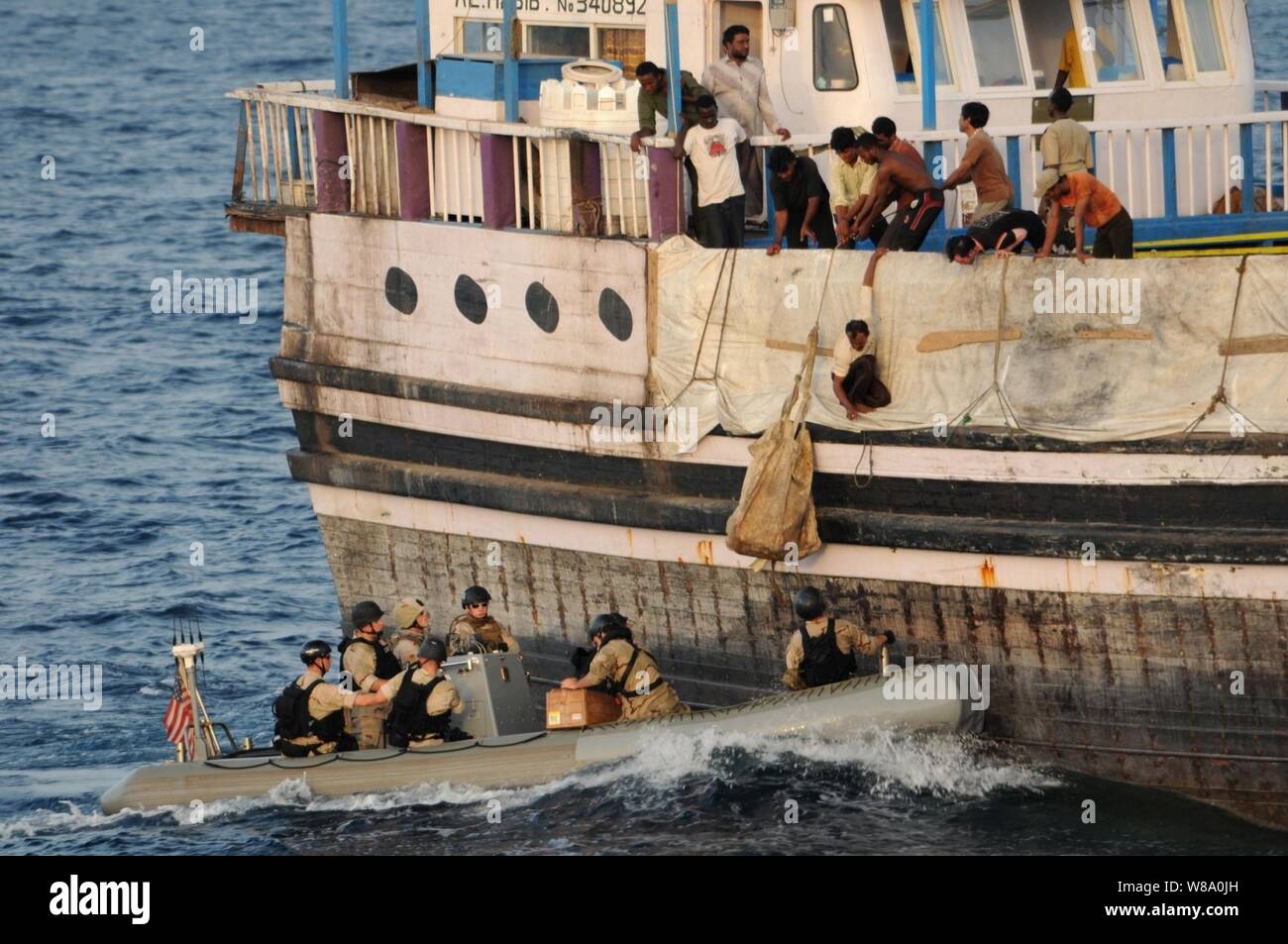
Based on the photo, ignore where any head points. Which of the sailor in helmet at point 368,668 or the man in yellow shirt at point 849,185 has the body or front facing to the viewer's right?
the sailor in helmet

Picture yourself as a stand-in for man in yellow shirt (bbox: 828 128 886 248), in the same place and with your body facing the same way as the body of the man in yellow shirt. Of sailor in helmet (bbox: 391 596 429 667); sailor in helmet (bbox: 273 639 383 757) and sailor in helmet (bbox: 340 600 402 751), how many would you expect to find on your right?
3

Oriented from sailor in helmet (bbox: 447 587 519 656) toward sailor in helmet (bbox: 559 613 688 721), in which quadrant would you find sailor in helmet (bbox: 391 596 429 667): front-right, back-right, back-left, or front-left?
back-right

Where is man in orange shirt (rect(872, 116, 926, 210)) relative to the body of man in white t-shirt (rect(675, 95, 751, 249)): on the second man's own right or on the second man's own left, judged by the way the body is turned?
on the second man's own left

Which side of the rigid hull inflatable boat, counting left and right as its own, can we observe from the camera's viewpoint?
right

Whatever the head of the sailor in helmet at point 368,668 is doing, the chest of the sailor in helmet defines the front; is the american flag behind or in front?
behind

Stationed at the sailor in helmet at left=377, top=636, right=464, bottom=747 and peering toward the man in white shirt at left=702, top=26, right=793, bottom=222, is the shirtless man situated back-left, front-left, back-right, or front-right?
front-right

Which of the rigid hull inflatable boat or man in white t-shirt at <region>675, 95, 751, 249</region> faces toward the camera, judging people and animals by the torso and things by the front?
the man in white t-shirt

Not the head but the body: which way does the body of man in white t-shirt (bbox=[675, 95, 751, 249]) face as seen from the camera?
toward the camera

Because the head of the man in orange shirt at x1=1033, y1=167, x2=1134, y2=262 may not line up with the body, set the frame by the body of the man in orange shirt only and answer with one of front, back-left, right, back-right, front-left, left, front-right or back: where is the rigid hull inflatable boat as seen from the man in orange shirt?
front-right

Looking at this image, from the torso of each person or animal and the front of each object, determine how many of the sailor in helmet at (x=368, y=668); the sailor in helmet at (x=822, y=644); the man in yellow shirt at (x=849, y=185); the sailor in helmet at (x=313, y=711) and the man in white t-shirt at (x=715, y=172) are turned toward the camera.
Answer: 2
